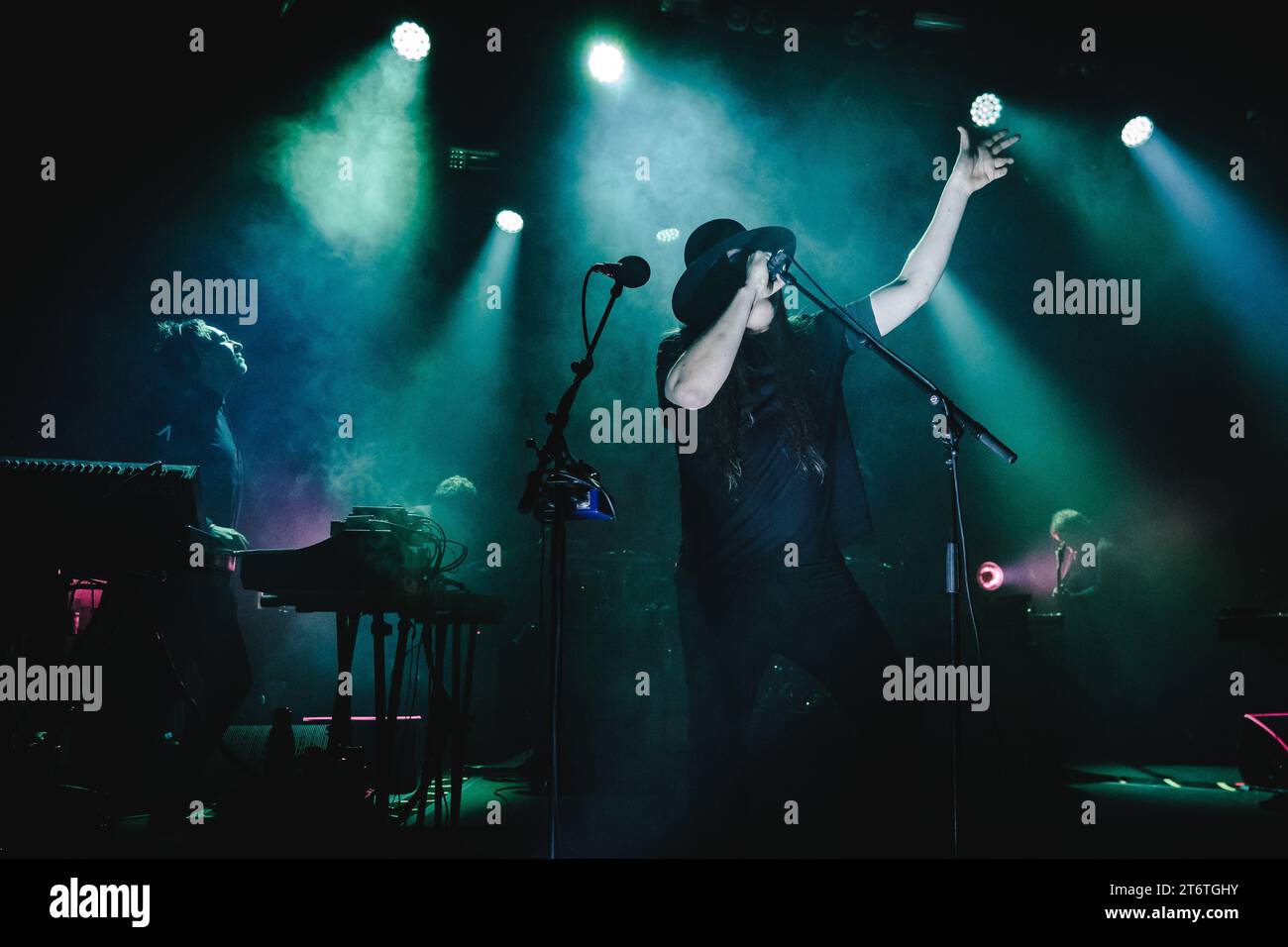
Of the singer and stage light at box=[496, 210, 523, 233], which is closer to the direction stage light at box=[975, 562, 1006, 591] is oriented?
the singer

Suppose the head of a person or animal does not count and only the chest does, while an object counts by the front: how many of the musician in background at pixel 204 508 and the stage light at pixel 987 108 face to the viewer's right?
1

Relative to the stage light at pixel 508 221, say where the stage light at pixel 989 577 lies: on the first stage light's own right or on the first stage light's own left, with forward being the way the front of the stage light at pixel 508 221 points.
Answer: on the first stage light's own left

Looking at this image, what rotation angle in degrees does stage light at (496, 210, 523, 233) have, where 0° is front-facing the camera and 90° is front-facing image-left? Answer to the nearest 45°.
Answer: approximately 0°

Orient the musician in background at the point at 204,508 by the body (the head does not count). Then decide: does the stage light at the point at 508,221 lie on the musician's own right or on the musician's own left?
on the musician's own left

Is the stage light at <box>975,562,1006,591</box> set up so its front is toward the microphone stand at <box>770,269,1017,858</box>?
yes

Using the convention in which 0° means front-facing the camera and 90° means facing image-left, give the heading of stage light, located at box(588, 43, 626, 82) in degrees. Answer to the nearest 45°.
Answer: approximately 0°

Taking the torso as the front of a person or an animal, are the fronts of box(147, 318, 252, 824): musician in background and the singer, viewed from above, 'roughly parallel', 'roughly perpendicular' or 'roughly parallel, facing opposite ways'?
roughly perpendicular

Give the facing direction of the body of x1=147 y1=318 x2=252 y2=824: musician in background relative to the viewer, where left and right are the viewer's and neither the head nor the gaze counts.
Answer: facing to the right of the viewer

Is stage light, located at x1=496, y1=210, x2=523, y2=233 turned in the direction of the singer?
yes
